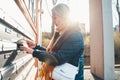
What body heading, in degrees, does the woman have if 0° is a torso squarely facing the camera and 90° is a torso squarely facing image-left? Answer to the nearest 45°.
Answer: approximately 90°
